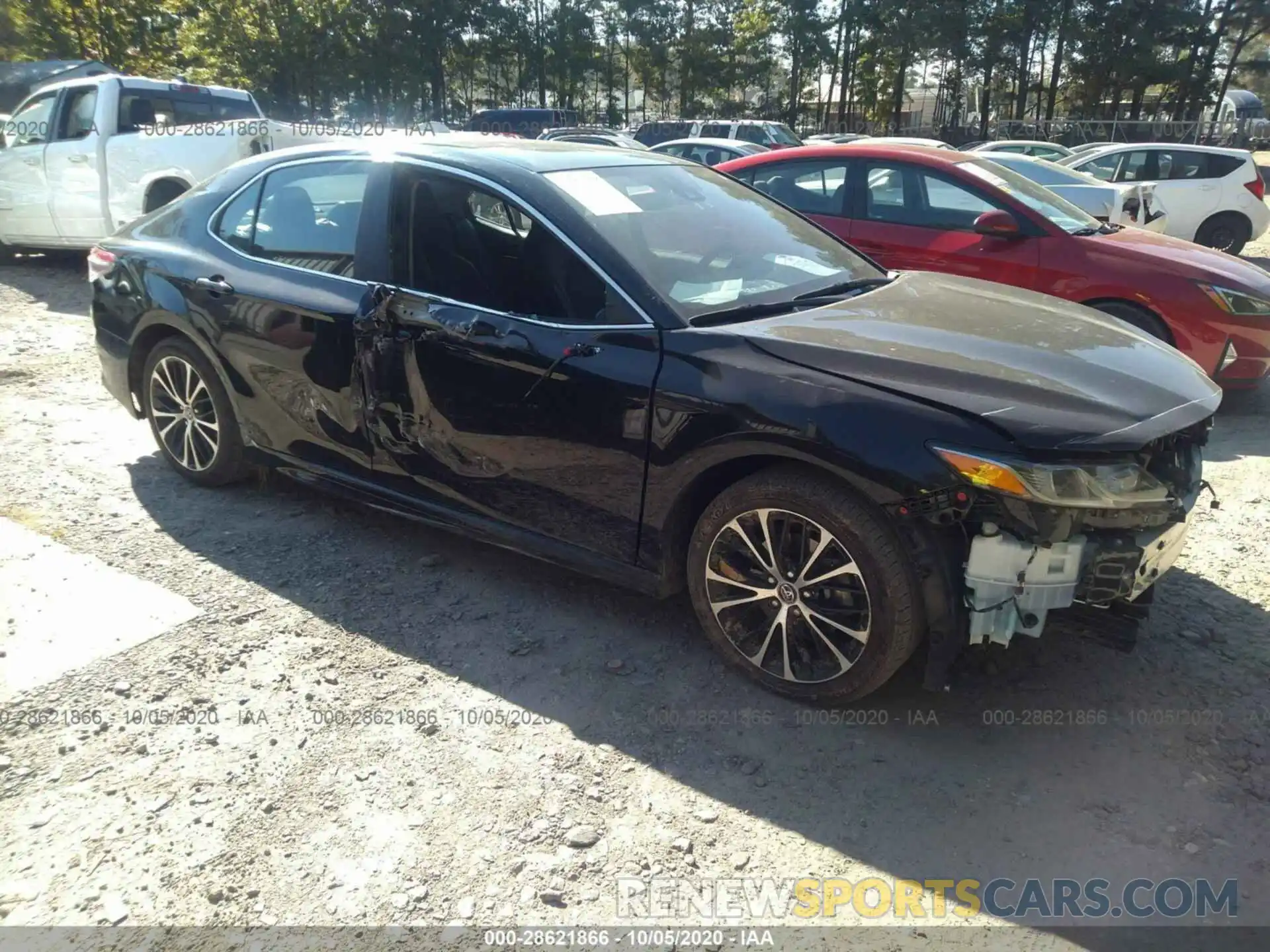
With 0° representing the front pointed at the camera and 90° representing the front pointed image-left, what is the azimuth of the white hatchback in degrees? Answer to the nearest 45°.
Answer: approximately 90°

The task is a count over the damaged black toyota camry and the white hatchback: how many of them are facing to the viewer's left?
1

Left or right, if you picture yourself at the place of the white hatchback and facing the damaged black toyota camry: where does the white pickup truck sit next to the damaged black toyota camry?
right

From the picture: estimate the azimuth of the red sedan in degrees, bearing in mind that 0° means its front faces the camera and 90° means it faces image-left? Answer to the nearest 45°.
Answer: approximately 315°

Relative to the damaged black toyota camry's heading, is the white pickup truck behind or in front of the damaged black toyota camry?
behind

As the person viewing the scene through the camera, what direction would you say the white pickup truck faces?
facing away from the viewer and to the left of the viewer

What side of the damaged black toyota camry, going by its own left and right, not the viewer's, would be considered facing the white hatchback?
left

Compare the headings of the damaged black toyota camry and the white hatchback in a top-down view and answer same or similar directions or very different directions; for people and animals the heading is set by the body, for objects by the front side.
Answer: very different directions

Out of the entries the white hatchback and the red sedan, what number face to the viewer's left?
1

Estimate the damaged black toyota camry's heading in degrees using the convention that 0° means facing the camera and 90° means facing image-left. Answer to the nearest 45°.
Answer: approximately 315°
